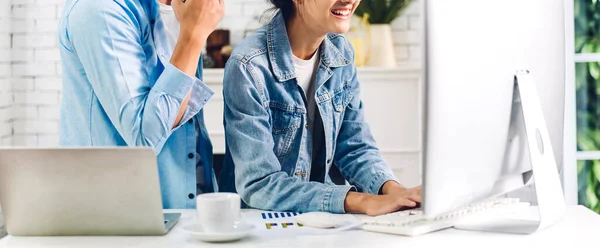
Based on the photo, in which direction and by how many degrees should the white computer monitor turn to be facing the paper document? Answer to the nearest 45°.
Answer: approximately 45° to its left

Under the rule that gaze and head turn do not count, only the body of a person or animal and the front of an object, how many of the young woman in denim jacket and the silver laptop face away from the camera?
1

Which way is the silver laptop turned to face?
away from the camera

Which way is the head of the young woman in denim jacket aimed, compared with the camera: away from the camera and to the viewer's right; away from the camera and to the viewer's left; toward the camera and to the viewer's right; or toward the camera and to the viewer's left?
toward the camera and to the viewer's right

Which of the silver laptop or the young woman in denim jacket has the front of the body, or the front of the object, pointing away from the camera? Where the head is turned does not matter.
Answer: the silver laptop

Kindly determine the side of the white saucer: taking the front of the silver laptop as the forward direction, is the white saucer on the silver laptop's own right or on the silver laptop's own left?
on the silver laptop's own right

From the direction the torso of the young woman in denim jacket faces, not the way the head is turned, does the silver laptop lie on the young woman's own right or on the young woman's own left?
on the young woman's own right

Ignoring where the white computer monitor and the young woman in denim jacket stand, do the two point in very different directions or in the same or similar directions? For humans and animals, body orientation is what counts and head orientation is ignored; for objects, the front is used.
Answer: very different directions

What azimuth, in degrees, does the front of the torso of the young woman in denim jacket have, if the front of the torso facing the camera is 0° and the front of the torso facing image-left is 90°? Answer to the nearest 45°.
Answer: approximately 315°

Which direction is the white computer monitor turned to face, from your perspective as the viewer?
facing away from the viewer and to the left of the viewer
